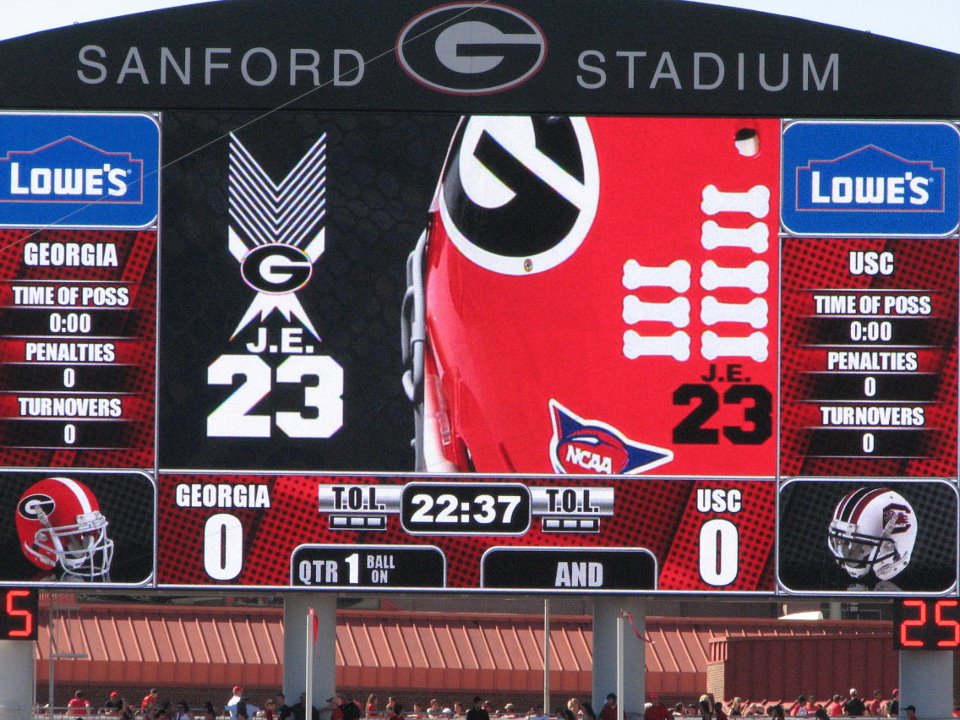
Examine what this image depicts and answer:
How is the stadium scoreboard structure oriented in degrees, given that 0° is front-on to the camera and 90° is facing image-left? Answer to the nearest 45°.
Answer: approximately 0°
